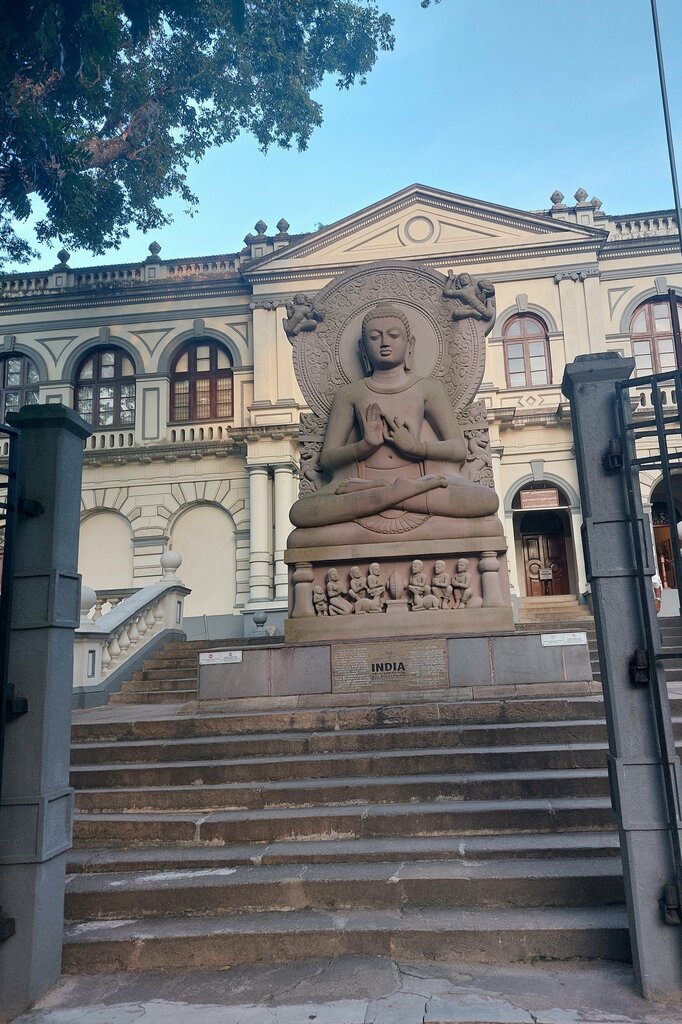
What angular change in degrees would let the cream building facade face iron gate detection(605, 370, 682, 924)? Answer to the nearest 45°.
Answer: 0° — it already faces it

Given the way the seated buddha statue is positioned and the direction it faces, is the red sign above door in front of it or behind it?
behind

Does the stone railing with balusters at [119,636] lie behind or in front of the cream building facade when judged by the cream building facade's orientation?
in front

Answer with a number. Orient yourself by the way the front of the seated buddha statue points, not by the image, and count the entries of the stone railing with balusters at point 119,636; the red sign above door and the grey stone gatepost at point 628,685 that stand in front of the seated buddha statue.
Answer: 1

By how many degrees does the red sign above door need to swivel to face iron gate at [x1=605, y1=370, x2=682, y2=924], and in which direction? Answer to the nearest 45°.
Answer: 0° — it already faces it

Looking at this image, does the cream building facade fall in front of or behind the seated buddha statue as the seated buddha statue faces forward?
behind

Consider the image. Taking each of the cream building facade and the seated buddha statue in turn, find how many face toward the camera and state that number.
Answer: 2

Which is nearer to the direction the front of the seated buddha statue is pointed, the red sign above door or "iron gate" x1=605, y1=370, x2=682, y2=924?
the iron gate

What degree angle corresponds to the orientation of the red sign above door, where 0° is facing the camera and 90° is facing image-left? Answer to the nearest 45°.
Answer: approximately 0°

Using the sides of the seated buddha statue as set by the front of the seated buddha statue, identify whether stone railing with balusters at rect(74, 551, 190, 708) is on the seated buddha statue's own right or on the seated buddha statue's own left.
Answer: on the seated buddha statue's own right
